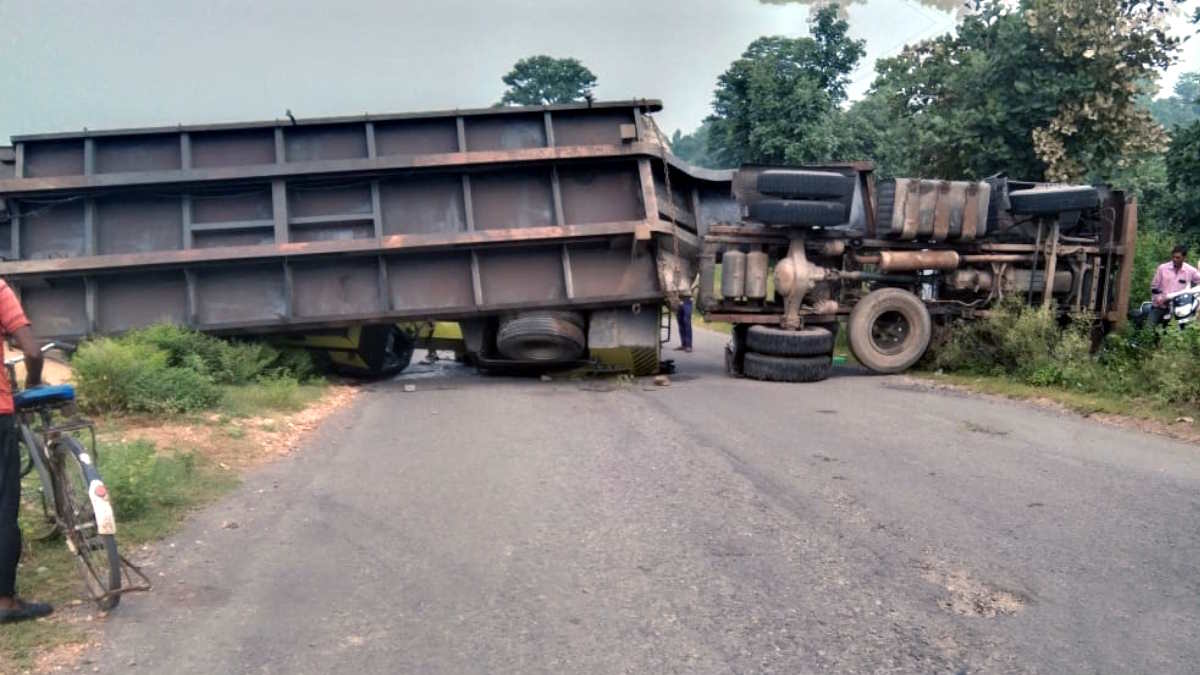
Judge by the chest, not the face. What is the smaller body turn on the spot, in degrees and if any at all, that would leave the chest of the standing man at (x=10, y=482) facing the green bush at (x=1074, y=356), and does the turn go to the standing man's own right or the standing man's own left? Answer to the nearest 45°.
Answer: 0° — they already face it

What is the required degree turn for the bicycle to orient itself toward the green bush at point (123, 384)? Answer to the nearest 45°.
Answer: approximately 45° to its right

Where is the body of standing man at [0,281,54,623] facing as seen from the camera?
to the viewer's right

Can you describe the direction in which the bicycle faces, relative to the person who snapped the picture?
facing away from the viewer and to the left of the viewer

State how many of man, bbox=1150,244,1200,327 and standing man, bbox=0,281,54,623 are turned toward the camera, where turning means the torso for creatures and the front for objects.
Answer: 1

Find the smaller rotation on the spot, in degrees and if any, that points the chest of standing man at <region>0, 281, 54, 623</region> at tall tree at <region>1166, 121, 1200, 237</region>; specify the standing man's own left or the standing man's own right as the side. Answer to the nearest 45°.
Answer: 0° — they already face it

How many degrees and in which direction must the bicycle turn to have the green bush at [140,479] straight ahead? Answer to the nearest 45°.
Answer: approximately 45° to its right
